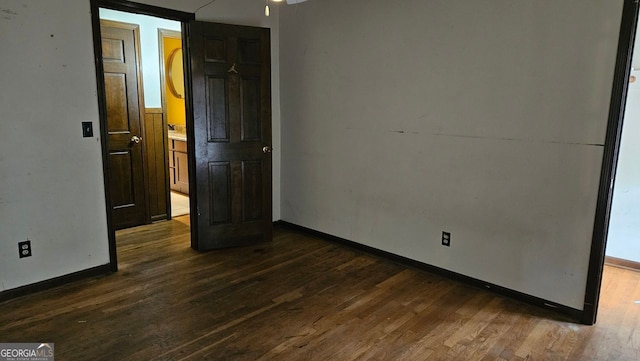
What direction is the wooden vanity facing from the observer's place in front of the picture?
facing the viewer and to the left of the viewer

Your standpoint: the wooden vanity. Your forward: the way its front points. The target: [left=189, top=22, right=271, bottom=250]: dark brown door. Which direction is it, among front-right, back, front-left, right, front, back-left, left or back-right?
front-left

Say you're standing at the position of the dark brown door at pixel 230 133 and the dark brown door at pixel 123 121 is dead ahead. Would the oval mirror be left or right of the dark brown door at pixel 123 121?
right

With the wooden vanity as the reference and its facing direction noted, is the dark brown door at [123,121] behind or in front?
in front
